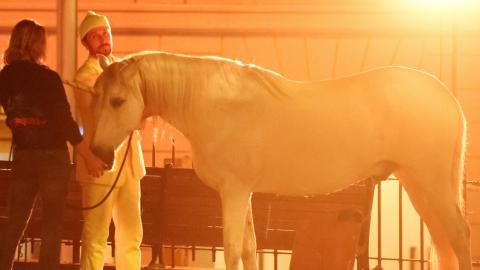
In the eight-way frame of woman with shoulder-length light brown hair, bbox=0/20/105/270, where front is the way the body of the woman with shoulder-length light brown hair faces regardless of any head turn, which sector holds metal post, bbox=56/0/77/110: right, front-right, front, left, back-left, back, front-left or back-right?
front-left

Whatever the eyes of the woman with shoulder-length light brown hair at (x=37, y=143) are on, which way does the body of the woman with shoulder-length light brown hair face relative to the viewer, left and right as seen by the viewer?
facing away from the viewer and to the right of the viewer

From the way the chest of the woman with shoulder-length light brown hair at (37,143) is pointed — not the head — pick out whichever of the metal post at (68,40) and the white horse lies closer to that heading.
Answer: the metal post

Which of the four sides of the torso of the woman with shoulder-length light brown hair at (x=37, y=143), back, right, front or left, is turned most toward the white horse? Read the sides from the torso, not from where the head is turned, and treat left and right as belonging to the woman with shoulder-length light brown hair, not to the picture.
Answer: right

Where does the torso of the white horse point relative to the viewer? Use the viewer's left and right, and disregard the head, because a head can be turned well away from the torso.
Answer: facing to the left of the viewer

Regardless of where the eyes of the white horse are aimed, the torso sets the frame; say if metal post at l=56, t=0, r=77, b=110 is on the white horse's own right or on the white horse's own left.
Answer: on the white horse's own right

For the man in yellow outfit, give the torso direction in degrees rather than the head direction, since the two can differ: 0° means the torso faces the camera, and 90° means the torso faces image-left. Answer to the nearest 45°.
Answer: approximately 315°

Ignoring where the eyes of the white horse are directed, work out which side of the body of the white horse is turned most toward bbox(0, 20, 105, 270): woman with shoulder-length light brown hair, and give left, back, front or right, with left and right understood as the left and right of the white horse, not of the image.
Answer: front
